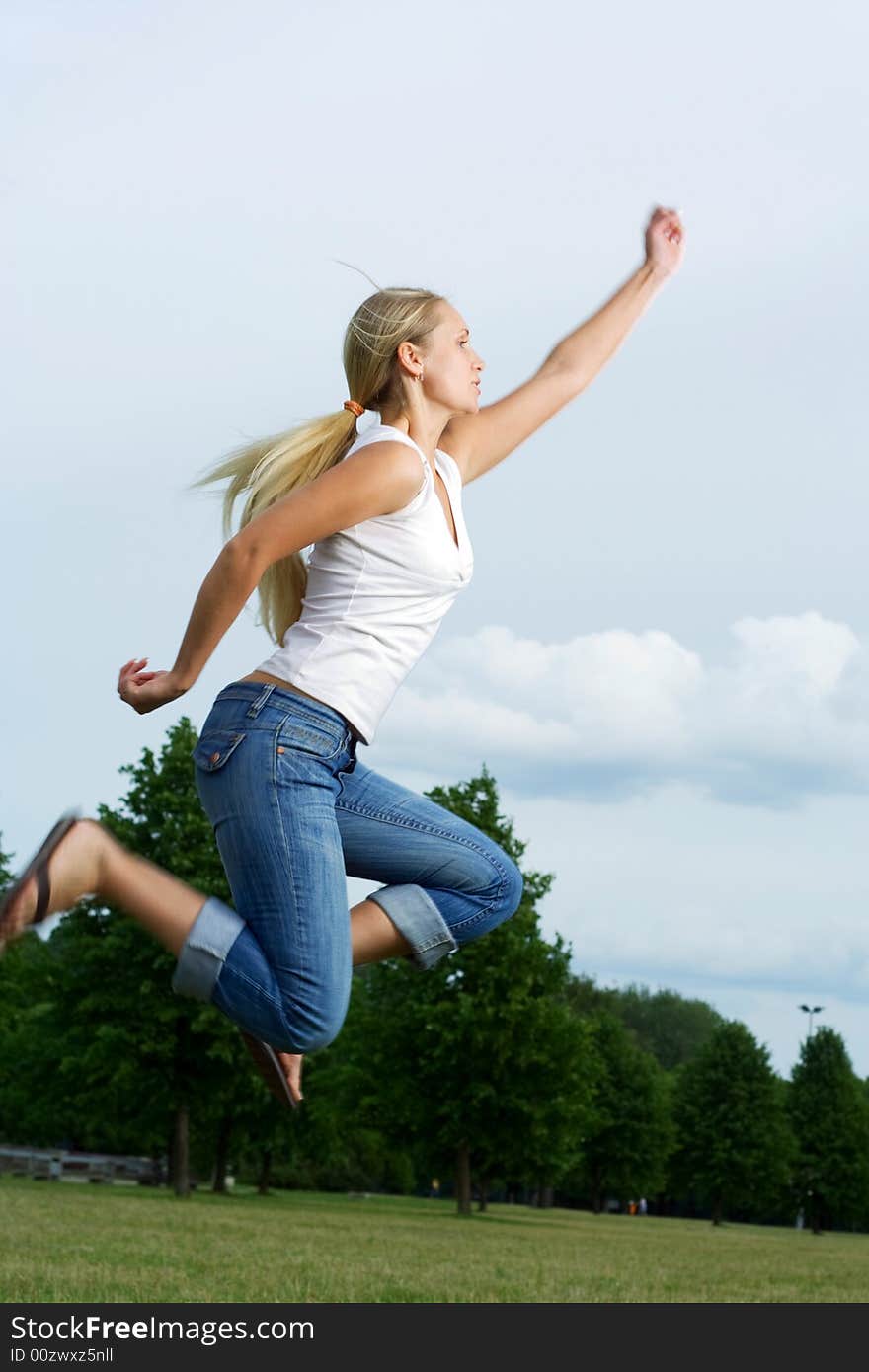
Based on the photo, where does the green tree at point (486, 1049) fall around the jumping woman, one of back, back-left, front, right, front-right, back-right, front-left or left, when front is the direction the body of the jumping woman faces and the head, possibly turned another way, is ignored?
left

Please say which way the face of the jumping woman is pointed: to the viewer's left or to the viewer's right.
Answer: to the viewer's right

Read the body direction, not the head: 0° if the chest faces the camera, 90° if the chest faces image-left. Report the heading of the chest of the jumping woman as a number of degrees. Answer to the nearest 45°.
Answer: approximately 270°
